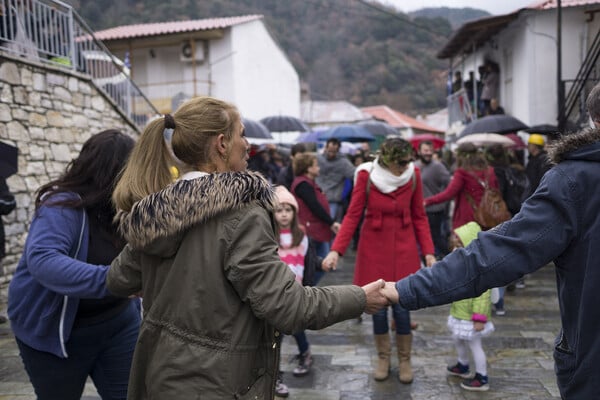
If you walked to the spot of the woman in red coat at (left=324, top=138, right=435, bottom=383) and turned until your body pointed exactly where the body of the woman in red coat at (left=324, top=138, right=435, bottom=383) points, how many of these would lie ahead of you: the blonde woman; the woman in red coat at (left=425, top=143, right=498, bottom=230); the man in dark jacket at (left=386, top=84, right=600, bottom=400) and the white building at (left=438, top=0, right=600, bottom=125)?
2

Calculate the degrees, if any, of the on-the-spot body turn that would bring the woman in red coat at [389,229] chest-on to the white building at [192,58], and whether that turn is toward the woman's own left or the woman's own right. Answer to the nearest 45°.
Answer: approximately 180°

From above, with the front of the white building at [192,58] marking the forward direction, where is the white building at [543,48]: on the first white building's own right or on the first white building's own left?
on the first white building's own left

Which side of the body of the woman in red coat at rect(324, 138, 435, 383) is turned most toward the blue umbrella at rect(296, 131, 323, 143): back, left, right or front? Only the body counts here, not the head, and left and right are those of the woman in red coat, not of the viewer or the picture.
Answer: back

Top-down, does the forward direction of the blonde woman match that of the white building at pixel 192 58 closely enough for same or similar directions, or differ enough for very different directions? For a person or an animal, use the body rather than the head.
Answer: very different directions

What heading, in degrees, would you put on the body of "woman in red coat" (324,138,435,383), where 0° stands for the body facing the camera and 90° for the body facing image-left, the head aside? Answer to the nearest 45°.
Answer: approximately 0°

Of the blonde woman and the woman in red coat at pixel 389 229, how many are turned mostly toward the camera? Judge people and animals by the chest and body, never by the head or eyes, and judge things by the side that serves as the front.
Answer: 1

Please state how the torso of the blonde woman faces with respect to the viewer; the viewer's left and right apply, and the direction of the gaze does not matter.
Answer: facing away from the viewer and to the right of the viewer

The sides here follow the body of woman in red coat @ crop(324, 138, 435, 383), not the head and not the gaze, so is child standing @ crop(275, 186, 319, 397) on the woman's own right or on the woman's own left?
on the woman's own right

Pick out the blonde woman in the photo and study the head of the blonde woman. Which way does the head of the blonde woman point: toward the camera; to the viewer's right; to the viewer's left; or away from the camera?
to the viewer's right

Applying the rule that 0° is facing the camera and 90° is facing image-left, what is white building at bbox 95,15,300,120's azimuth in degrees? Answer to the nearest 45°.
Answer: approximately 45°

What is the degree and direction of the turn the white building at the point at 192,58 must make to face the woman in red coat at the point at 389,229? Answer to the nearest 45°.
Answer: approximately 45° to its left

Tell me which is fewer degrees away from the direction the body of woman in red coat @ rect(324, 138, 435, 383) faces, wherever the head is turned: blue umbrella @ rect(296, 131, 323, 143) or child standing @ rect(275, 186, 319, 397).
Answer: the child standing
